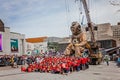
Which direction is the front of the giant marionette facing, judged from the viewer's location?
facing the viewer and to the left of the viewer
